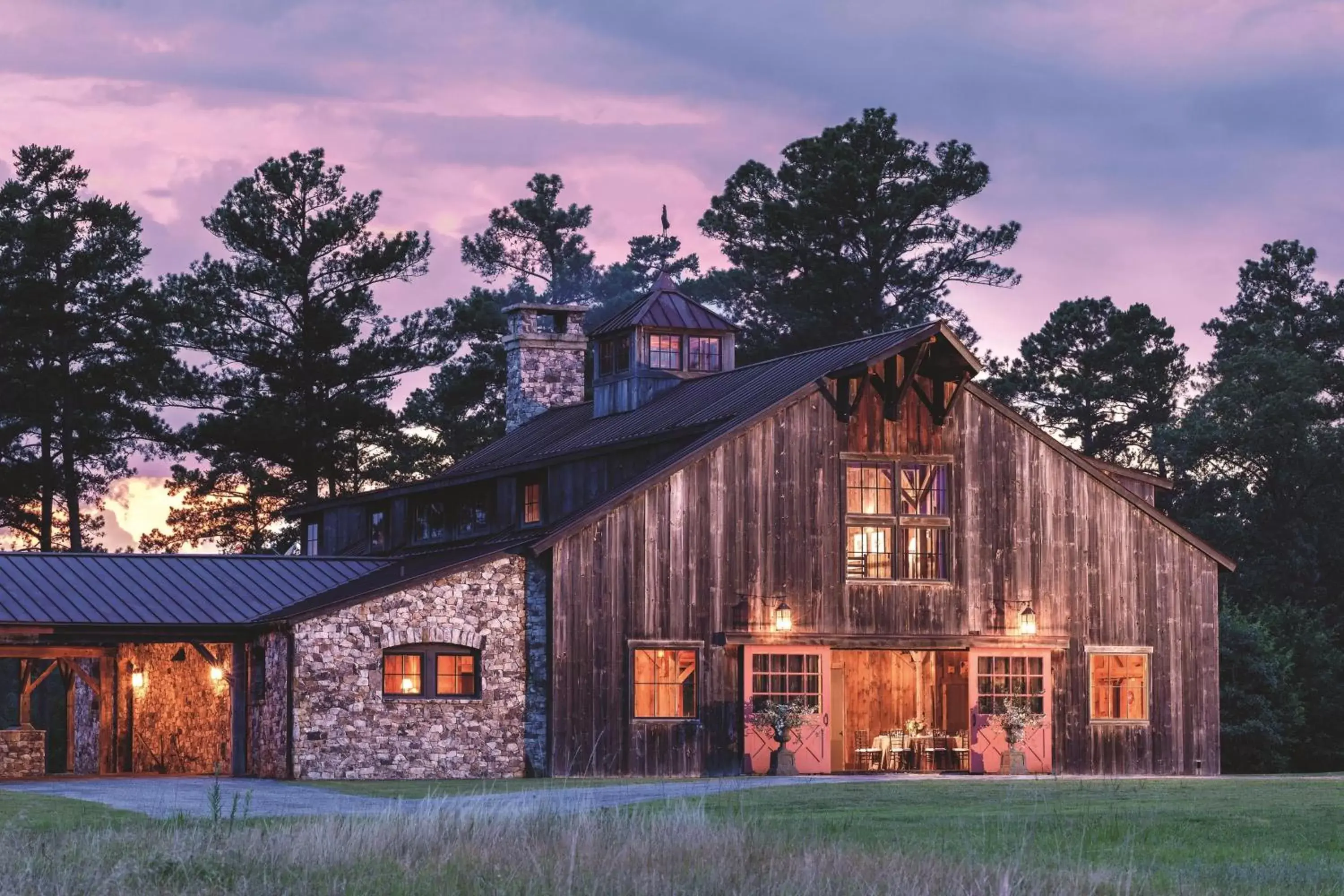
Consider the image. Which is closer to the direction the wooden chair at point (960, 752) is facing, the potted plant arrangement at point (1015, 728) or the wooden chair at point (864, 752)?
the wooden chair

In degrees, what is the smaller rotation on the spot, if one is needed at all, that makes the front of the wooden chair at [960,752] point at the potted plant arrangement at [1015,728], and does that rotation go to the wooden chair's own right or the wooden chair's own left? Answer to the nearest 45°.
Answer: approximately 135° to the wooden chair's own left

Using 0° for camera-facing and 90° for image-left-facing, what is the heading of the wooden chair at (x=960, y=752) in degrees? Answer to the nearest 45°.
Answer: approximately 90°
